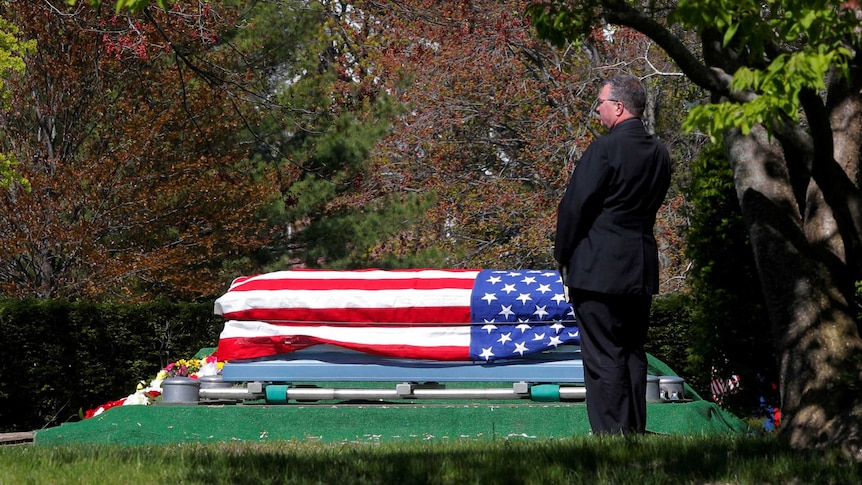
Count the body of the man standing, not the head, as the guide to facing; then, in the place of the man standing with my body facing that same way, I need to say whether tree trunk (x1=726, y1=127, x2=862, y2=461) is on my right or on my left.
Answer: on my right

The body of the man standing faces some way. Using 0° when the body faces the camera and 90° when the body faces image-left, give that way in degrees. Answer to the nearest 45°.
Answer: approximately 135°

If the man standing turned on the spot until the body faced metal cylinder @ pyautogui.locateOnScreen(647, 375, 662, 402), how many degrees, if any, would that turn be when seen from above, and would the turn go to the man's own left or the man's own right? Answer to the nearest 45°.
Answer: approximately 45° to the man's own right

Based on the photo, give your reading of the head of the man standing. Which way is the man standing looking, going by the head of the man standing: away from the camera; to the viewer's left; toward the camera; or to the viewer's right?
to the viewer's left

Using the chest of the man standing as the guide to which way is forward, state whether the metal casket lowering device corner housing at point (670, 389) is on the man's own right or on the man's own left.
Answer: on the man's own right

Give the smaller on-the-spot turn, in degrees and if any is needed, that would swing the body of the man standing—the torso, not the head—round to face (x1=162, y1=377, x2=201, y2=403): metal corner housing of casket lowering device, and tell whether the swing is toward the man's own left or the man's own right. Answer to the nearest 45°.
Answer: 0° — they already face it

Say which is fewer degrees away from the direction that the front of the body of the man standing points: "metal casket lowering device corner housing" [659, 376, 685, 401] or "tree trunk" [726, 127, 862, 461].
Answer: the metal casket lowering device corner housing
